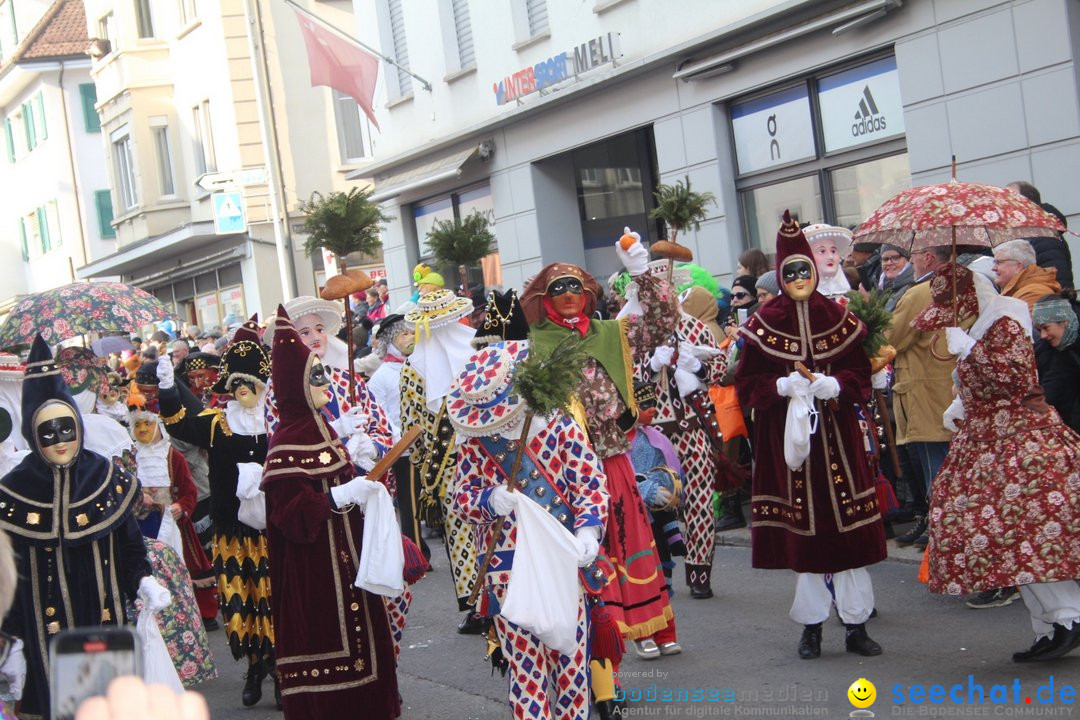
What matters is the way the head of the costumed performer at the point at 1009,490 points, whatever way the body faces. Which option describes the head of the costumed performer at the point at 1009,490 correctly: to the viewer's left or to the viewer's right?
to the viewer's left

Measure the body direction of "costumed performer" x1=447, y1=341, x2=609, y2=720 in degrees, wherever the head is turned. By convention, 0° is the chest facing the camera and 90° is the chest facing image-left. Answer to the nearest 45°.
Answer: approximately 45°

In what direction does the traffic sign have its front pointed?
toward the camera

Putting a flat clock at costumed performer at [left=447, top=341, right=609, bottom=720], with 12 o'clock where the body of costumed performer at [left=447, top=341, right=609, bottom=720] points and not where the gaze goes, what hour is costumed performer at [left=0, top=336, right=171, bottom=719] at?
costumed performer at [left=0, top=336, right=171, bottom=719] is roughly at 2 o'clock from costumed performer at [left=447, top=341, right=609, bottom=720].

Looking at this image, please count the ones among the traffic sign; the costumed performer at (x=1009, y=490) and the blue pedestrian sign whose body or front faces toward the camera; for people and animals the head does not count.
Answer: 2

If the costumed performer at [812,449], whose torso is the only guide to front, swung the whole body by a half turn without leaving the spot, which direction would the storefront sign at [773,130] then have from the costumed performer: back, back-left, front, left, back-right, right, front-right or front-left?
front

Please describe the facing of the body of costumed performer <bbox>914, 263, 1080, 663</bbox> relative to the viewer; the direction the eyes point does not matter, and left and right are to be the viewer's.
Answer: facing to the left of the viewer

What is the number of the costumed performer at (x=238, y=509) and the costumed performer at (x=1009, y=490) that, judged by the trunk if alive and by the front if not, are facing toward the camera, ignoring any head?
1

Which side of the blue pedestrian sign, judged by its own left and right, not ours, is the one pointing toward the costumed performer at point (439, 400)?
front

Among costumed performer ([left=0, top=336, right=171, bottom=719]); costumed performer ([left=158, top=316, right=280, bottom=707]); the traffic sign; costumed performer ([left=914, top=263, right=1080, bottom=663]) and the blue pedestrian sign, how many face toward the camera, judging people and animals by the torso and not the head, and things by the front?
4

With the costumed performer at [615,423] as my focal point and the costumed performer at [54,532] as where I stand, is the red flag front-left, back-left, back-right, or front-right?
front-left

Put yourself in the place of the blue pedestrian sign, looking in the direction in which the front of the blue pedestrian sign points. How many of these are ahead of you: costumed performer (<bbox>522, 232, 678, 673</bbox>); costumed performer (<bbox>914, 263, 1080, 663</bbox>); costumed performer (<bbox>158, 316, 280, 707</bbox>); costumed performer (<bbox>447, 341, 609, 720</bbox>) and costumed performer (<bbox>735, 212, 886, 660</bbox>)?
5

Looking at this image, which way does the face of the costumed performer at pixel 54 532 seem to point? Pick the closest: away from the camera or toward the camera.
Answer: toward the camera

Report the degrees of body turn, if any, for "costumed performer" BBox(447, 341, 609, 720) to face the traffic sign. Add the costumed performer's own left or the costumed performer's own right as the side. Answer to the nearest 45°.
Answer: approximately 135° to the costumed performer's own right

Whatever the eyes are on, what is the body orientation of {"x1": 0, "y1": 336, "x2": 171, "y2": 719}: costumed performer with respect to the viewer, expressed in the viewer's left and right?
facing the viewer

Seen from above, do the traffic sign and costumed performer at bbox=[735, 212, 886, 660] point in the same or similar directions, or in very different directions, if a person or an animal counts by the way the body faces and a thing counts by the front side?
same or similar directions

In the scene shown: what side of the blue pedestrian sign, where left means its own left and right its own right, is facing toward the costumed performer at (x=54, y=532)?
front

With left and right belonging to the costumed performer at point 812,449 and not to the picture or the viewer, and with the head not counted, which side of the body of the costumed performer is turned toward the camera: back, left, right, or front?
front
